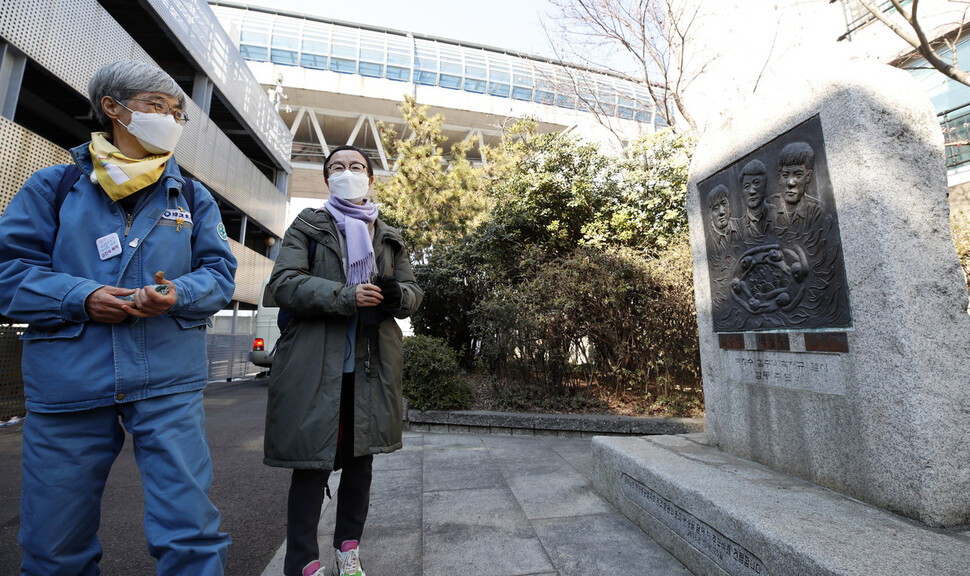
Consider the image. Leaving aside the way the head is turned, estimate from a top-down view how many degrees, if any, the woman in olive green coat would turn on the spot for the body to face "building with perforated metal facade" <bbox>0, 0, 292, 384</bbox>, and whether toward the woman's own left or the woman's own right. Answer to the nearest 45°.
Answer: approximately 135° to the woman's own right

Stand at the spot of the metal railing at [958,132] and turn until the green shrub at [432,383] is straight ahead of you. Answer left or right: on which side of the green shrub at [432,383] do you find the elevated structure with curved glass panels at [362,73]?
right

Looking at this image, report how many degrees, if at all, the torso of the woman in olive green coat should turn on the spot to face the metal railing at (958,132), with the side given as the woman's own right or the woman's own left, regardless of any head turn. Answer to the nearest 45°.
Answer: approximately 90° to the woman's own left

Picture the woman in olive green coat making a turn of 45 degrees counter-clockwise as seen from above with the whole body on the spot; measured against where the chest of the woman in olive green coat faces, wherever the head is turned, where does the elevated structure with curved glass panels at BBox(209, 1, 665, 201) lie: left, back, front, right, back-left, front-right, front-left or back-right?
back-left

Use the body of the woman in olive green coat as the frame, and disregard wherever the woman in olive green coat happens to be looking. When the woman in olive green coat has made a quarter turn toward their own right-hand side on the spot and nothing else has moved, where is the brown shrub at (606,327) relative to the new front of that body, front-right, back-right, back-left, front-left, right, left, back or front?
back-right

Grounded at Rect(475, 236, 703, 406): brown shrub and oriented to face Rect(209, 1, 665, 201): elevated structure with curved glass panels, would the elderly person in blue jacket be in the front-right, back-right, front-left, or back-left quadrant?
back-left

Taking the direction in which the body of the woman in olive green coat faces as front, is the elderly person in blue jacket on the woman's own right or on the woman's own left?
on the woman's own right

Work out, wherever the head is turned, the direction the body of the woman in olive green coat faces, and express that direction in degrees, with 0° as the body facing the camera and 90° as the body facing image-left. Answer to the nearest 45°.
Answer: approximately 0°

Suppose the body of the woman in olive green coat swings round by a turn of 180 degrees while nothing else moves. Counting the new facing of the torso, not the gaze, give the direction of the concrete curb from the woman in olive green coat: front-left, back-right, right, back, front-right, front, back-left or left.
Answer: front-right
